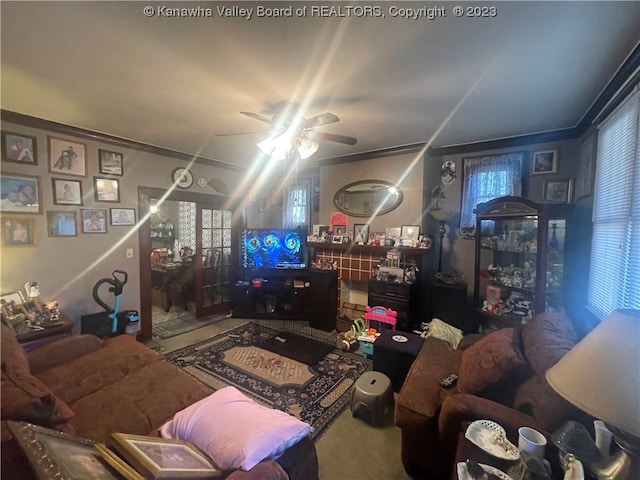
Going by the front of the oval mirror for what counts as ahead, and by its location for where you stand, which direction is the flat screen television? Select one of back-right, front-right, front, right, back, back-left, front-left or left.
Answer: right

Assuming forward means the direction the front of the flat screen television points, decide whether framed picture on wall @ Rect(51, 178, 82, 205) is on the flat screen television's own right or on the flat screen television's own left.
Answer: on the flat screen television's own right

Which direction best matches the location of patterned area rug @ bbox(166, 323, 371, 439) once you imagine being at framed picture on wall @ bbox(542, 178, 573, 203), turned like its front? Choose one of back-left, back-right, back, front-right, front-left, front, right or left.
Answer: front-right

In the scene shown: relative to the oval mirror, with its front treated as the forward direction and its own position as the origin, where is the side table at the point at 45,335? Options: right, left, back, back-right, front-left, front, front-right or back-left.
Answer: front-right

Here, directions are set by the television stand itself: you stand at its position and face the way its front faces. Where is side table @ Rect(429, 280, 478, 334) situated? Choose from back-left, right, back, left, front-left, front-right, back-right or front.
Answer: front-left

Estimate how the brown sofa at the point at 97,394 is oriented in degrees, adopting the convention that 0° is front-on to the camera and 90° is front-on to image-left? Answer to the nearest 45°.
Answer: approximately 225°

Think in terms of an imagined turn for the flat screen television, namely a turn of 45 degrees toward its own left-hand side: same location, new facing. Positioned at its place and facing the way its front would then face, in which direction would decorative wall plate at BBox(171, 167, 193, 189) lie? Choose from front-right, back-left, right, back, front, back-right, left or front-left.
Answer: back-right

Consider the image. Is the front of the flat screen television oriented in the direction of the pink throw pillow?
yes

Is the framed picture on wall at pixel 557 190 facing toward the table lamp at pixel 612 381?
yes
